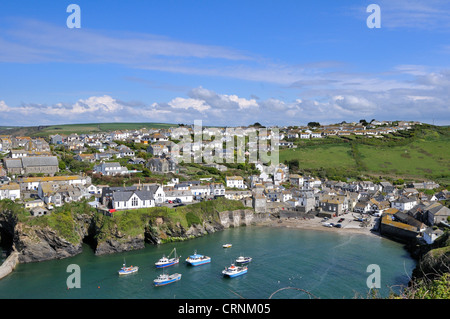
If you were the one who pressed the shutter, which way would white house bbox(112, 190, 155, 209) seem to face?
facing the viewer

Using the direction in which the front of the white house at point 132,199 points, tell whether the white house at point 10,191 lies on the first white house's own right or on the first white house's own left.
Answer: on the first white house's own right

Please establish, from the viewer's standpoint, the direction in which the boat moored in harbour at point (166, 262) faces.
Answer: facing the viewer and to the left of the viewer

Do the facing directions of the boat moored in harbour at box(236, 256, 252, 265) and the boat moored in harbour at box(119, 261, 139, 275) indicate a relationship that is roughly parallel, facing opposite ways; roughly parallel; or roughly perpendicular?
roughly parallel

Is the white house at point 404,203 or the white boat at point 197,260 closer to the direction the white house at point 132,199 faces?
the white boat

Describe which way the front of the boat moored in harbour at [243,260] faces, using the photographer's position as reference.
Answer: facing to the right of the viewer

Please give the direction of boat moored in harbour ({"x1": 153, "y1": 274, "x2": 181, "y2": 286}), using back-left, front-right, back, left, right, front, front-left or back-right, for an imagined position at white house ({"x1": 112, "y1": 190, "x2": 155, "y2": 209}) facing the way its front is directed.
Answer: front

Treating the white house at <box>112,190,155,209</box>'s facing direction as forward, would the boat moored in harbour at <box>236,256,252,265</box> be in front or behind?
in front

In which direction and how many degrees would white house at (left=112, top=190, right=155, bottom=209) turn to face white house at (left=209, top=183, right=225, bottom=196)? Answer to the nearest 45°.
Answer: approximately 135° to its left

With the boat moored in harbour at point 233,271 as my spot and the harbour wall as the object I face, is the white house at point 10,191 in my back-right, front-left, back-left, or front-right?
front-left

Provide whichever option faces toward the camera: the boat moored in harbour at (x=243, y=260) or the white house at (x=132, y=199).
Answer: the white house

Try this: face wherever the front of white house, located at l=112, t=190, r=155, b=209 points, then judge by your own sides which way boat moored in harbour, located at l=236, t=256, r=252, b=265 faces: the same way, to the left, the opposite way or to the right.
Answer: to the left
